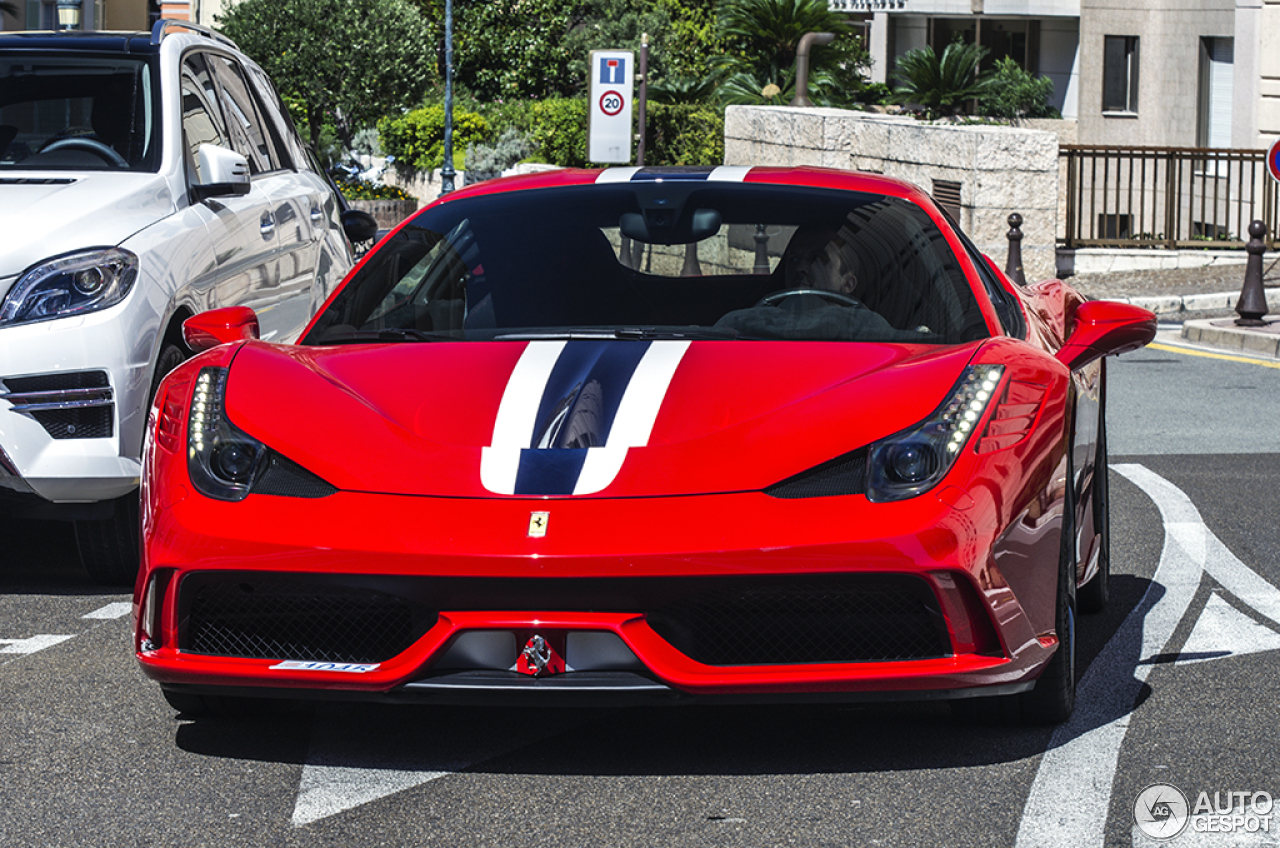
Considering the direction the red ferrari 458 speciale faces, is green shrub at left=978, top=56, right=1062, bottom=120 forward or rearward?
rearward

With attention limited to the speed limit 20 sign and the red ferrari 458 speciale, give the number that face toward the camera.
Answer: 2

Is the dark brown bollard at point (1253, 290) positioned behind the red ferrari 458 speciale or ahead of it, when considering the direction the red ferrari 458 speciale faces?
behind

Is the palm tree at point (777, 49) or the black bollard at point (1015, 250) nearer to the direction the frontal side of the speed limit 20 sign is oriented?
the black bollard

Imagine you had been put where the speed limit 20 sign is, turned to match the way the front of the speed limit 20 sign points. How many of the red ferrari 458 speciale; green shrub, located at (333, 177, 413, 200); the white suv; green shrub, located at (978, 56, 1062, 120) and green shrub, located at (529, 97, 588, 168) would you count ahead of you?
2

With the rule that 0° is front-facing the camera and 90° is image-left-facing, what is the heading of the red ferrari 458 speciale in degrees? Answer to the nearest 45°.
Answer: approximately 0°

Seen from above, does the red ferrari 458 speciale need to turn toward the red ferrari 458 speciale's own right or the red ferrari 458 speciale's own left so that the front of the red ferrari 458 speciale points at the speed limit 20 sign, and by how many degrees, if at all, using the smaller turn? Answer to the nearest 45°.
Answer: approximately 180°

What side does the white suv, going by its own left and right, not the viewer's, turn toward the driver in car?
left

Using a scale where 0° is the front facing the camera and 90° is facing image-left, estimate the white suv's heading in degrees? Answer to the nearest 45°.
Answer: approximately 45°

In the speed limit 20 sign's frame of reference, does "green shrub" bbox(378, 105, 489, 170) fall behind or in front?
behind
